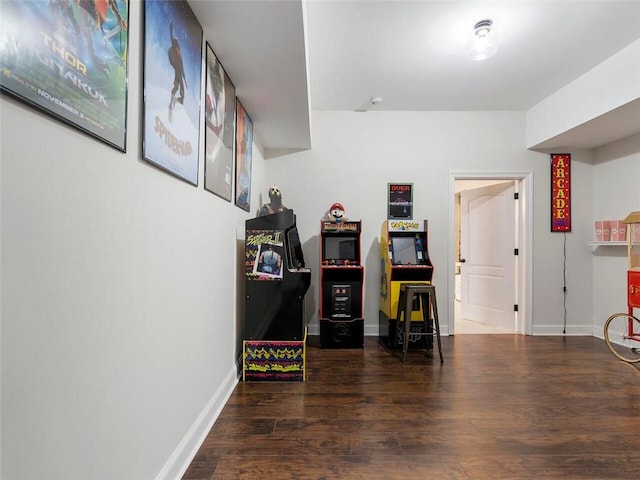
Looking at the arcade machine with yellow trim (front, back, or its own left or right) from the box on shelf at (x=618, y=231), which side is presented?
left

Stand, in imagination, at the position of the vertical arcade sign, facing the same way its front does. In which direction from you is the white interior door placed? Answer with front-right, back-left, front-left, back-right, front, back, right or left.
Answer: right

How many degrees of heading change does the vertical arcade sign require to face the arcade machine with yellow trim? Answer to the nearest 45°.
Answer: approximately 45° to its right

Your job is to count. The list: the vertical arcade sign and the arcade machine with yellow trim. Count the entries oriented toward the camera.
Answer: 2

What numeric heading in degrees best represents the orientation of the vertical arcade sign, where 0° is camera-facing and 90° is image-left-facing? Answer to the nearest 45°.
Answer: approximately 0°

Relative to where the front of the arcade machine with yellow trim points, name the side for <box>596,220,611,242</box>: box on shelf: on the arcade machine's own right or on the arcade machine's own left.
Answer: on the arcade machine's own left

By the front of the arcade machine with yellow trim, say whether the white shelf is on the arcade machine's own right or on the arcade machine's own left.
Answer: on the arcade machine's own left

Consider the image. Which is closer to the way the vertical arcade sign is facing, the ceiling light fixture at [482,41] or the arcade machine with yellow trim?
the ceiling light fixture

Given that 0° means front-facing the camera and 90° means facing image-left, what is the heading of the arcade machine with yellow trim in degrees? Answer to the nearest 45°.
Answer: approximately 0°
